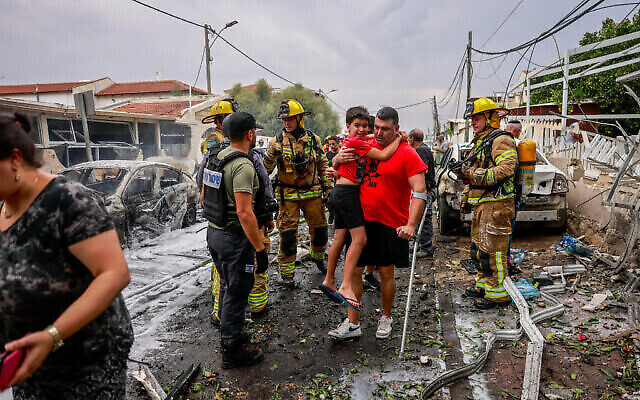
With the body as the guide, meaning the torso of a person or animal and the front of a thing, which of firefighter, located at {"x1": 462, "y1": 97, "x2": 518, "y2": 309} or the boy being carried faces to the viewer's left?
the firefighter

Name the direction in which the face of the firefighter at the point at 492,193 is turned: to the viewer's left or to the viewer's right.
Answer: to the viewer's left

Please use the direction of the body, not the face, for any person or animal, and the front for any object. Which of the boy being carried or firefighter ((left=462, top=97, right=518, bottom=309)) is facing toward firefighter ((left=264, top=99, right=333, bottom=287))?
firefighter ((left=462, top=97, right=518, bottom=309))

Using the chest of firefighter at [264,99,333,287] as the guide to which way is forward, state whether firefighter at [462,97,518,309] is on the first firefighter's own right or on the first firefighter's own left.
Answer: on the first firefighter's own left

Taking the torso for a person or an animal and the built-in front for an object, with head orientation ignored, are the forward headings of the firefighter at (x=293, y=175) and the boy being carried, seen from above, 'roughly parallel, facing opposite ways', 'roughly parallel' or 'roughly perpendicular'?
roughly perpendicular

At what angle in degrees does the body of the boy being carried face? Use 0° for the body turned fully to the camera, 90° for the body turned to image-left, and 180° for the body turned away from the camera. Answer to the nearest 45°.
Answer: approximately 270°

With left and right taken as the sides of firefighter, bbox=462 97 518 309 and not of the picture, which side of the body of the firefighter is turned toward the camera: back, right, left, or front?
left

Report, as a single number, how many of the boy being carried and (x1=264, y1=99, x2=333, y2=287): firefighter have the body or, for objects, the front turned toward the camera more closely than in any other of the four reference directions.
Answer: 1

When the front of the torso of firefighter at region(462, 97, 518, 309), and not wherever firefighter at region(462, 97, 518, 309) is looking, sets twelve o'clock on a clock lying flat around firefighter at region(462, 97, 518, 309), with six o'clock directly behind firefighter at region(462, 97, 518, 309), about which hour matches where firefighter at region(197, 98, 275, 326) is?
firefighter at region(197, 98, 275, 326) is roughly at 11 o'clock from firefighter at region(462, 97, 518, 309).
